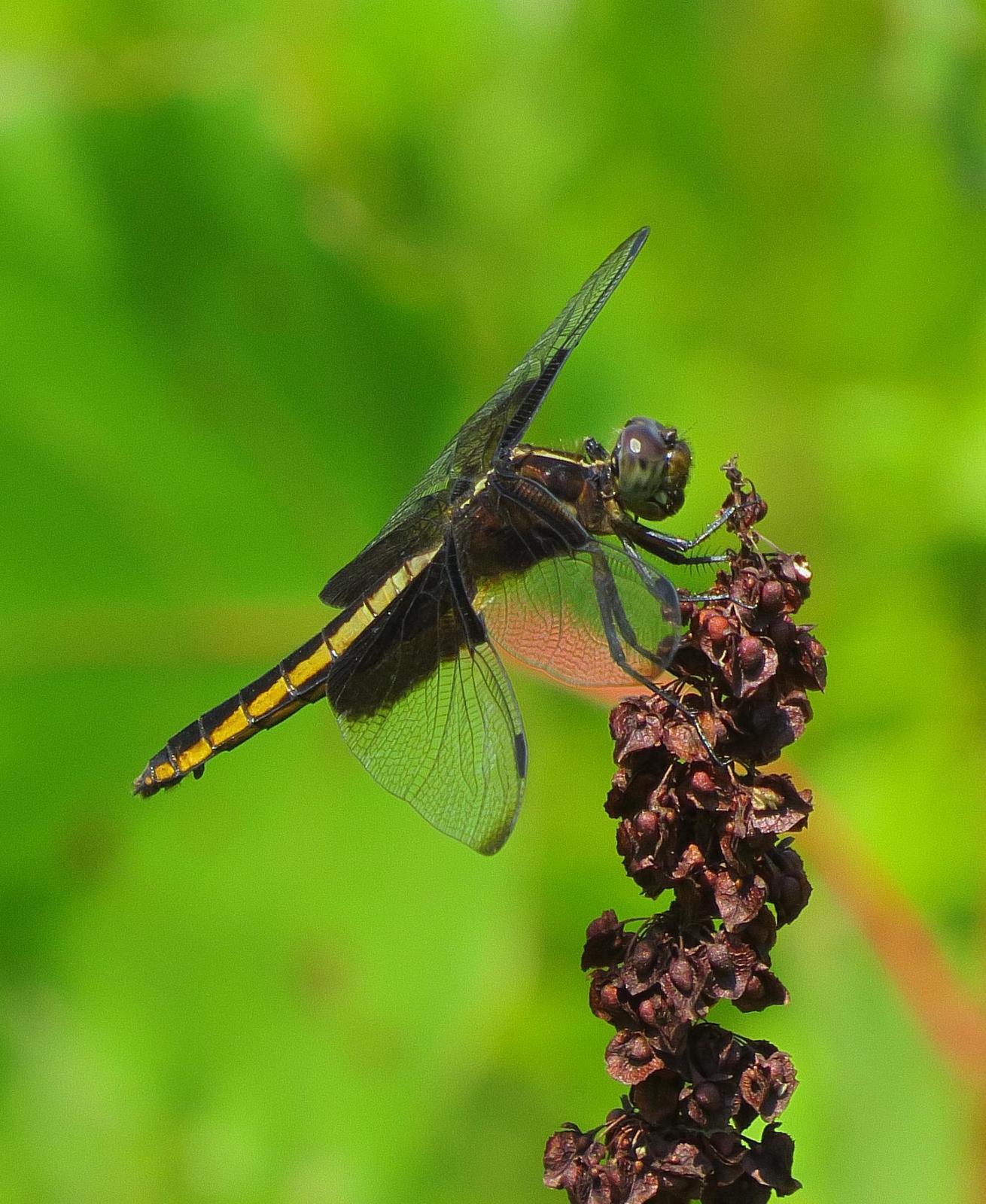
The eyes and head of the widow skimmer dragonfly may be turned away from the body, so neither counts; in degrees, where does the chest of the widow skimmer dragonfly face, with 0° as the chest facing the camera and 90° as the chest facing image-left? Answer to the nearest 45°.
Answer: approximately 270°
